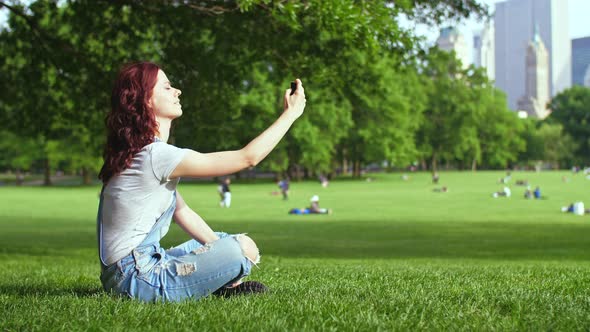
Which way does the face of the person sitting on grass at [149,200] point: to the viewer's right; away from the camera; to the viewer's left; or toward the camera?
to the viewer's right

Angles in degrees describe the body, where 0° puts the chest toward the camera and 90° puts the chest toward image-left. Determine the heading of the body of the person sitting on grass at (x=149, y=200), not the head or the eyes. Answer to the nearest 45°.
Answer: approximately 270°
